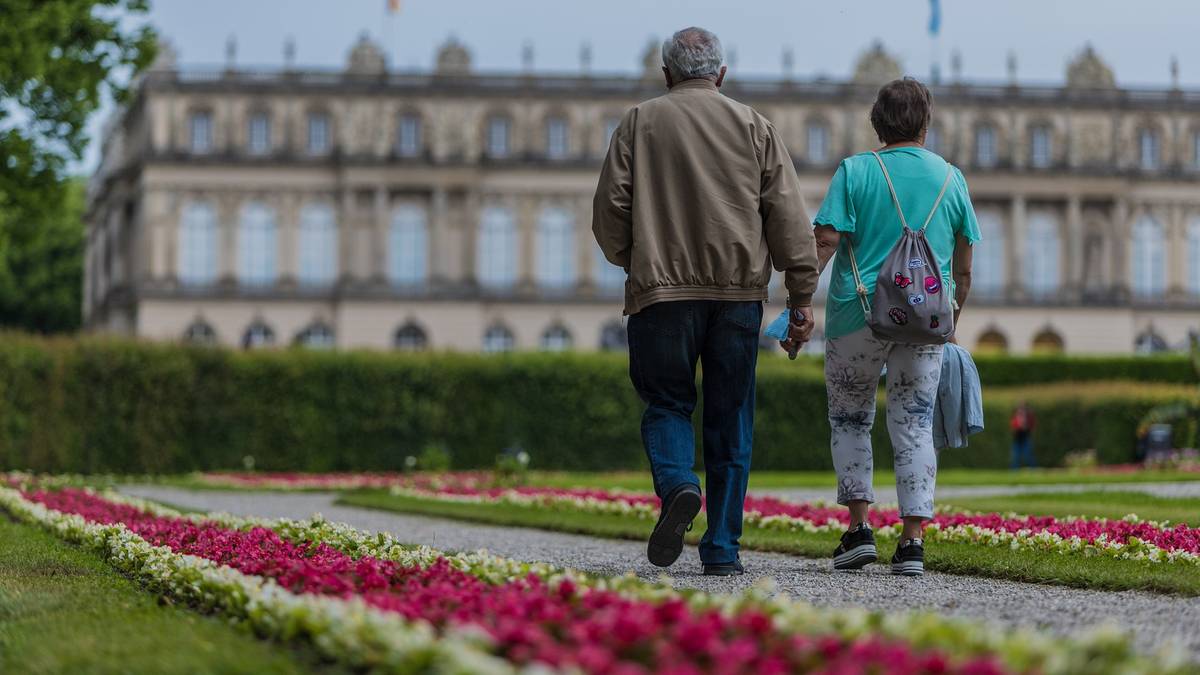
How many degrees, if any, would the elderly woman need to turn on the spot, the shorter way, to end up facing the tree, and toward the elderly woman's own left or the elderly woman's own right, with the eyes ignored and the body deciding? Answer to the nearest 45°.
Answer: approximately 45° to the elderly woman's own left

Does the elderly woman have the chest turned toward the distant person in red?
yes

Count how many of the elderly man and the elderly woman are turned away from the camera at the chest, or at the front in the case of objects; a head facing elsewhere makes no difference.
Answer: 2

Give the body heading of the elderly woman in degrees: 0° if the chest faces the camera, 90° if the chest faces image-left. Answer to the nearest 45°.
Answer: approximately 180°

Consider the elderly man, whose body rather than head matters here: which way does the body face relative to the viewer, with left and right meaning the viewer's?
facing away from the viewer

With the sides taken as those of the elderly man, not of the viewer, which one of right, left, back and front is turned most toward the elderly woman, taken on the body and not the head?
right
